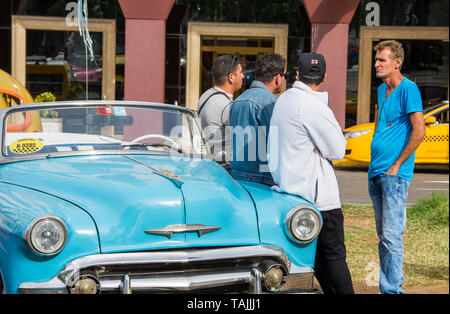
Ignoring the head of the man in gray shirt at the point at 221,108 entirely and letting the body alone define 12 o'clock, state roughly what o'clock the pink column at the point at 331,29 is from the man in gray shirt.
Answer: The pink column is roughly at 11 o'clock from the man in gray shirt.

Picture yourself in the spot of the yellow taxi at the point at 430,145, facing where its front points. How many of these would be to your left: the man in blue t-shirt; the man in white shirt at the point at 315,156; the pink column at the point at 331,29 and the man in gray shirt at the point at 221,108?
3

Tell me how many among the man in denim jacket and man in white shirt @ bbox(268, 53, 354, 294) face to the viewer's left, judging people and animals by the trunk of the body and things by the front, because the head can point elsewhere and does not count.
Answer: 0

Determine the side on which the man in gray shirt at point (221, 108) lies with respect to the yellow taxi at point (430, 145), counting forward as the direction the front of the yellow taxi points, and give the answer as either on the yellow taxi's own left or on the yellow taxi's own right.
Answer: on the yellow taxi's own left

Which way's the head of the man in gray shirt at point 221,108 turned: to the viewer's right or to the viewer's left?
to the viewer's right

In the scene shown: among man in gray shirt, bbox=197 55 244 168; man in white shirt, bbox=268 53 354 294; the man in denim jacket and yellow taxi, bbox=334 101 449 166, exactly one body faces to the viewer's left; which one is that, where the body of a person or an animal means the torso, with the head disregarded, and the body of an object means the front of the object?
the yellow taxi

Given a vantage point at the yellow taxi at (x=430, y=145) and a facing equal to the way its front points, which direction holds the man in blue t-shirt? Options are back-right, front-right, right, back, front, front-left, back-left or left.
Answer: left

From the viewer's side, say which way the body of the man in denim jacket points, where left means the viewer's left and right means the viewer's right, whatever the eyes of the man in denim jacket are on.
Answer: facing away from the viewer and to the right of the viewer

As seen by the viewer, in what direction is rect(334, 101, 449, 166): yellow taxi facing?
to the viewer's left

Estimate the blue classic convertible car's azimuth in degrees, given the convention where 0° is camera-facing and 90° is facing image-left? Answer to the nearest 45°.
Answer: approximately 315°

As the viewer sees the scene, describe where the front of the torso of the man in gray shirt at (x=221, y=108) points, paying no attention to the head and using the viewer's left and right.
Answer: facing away from the viewer and to the right of the viewer
